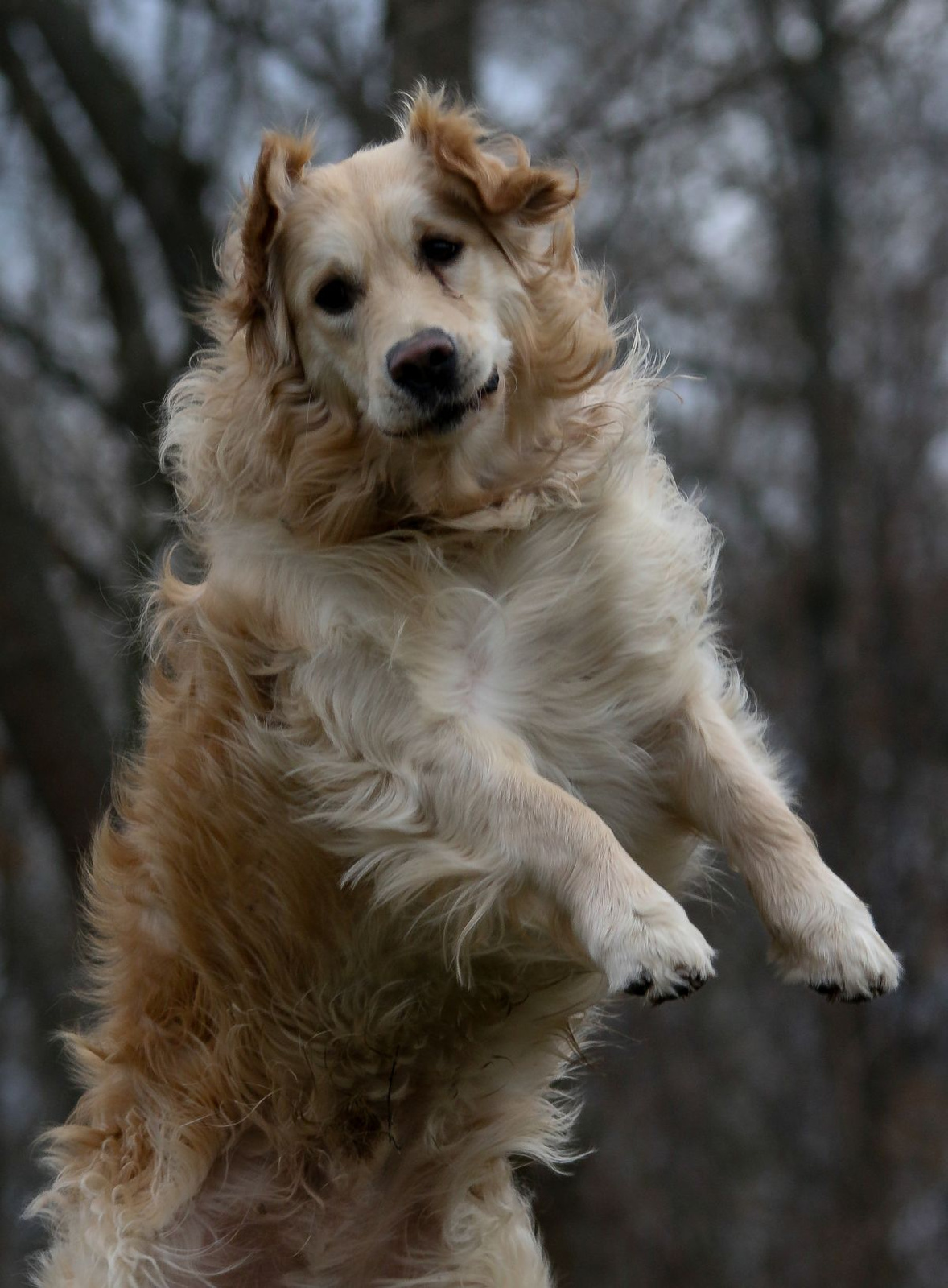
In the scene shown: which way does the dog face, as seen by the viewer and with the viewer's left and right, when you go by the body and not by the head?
facing the viewer and to the right of the viewer
